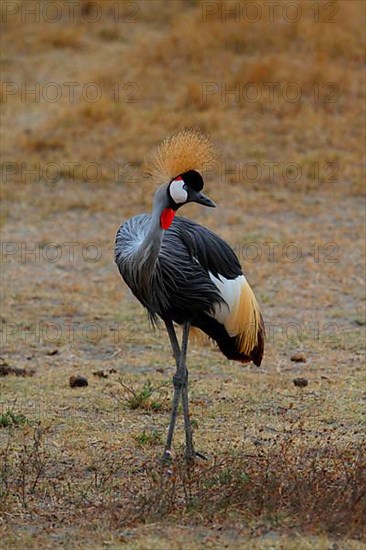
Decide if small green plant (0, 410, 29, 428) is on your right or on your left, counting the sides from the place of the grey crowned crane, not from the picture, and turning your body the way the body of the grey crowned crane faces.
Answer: on your right

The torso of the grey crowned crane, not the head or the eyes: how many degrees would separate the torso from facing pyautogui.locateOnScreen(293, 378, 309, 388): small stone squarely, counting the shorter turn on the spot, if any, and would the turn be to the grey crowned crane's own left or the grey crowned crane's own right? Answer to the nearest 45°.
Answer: approximately 180°

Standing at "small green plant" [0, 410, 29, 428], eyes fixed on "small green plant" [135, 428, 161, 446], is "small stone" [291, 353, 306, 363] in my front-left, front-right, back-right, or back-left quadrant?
front-left

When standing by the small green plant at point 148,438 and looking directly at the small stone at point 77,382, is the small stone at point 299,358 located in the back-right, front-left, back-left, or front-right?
front-right

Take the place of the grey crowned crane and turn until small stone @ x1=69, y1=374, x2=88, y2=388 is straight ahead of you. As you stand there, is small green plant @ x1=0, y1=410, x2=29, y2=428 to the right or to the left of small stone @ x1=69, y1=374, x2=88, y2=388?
left

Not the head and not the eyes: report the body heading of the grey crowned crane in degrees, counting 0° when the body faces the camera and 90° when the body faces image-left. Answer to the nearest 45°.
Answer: approximately 45°

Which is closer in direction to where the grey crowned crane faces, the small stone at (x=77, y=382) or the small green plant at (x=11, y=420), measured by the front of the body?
the small green plant

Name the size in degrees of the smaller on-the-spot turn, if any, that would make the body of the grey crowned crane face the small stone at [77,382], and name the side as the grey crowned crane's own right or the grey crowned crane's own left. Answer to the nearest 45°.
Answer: approximately 90° to the grey crowned crane's own right
